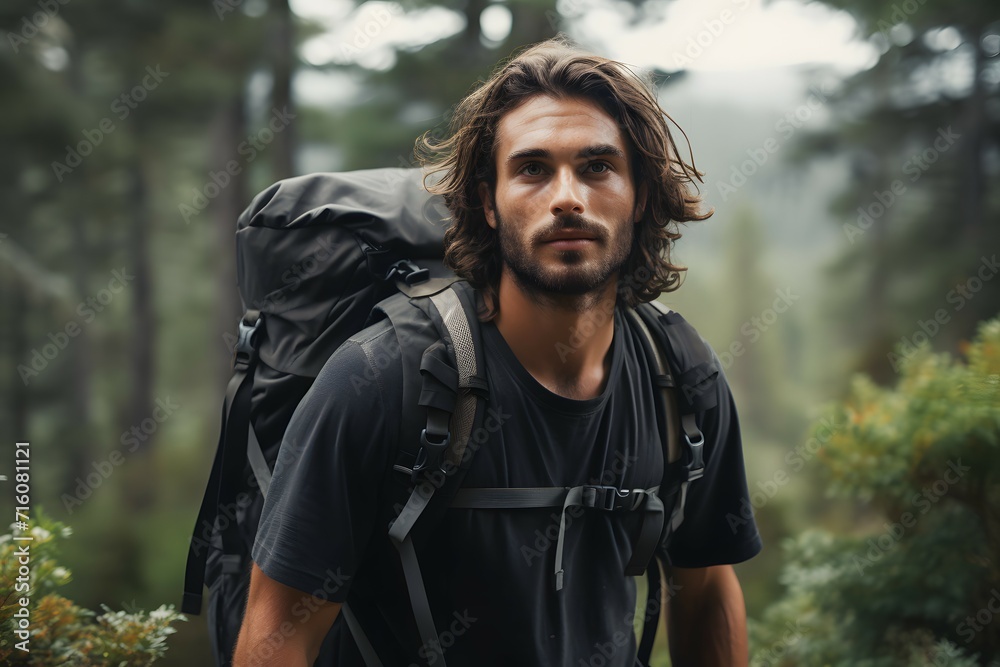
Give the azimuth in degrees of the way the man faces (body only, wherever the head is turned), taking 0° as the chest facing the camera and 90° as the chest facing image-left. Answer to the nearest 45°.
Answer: approximately 315°

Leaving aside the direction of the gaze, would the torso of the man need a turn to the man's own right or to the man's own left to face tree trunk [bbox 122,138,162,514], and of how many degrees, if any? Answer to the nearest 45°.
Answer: approximately 180°
